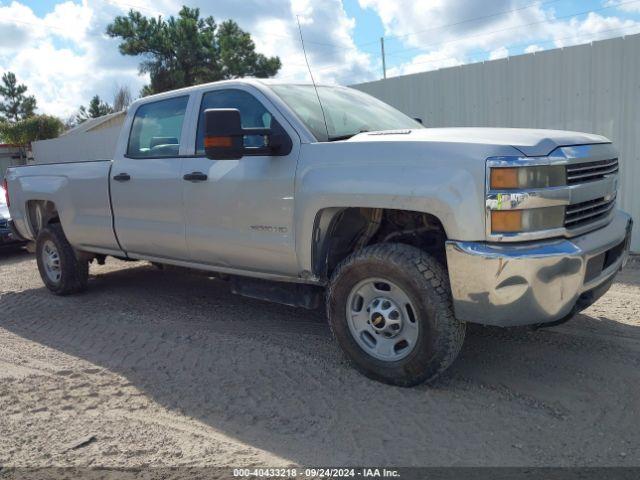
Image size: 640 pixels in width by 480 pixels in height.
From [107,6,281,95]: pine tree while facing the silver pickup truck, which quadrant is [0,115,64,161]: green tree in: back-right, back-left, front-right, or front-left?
back-right

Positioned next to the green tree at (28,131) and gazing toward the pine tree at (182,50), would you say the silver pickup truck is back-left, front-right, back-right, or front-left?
front-right

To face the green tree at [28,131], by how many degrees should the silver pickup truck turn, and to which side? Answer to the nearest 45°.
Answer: approximately 180°

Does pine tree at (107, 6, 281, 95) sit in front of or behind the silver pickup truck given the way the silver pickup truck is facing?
behind

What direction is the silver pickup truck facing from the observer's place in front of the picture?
facing the viewer and to the right of the viewer

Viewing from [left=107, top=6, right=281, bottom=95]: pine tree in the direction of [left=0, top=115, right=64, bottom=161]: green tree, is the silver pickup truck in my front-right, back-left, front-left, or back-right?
back-left
